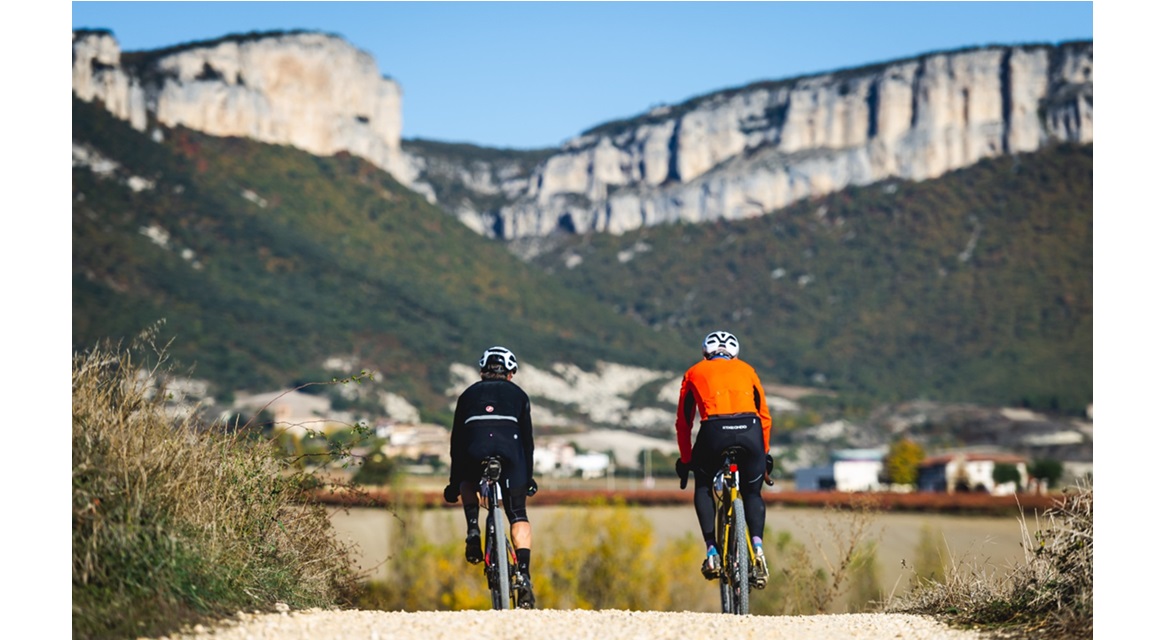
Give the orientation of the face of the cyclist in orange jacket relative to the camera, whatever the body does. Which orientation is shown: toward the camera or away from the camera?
away from the camera

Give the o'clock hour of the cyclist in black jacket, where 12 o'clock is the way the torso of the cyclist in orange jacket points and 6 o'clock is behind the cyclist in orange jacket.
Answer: The cyclist in black jacket is roughly at 9 o'clock from the cyclist in orange jacket.

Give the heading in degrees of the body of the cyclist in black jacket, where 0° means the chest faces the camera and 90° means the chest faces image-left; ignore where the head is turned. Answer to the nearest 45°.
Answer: approximately 180°

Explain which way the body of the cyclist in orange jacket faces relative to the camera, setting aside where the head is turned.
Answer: away from the camera

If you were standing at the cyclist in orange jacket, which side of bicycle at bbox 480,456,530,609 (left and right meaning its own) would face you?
right

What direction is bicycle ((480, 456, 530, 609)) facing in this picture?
away from the camera

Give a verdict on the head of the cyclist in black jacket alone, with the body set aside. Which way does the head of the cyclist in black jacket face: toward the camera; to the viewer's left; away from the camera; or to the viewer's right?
away from the camera

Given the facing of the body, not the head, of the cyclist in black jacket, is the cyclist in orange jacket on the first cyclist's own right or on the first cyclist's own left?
on the first cyclist's own right
